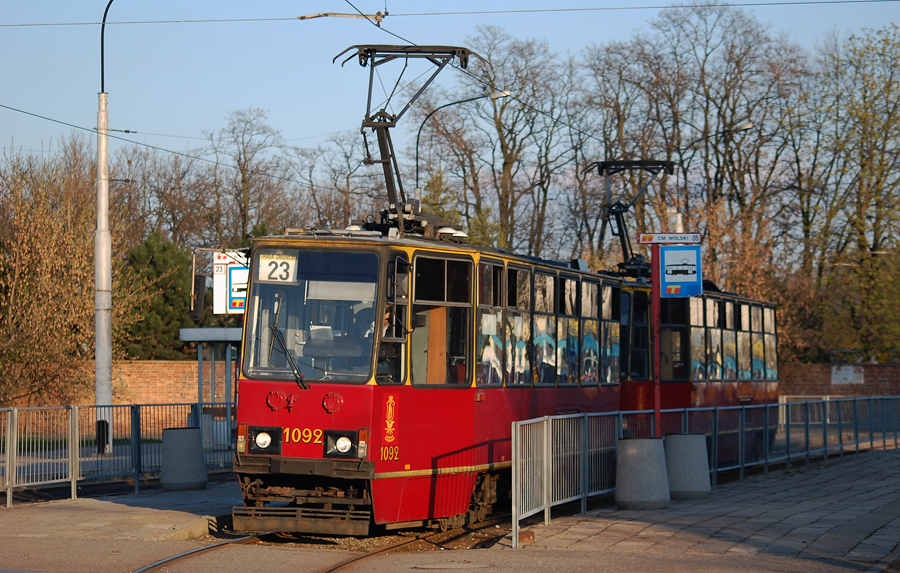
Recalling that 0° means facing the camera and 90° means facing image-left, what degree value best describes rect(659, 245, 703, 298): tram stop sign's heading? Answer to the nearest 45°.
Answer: approximately 0°

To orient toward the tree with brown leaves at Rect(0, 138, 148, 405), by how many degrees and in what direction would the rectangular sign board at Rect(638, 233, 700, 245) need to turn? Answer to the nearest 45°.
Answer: approximately 135° to its right

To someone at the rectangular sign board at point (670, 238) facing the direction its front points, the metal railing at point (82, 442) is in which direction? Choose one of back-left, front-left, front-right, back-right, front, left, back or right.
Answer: right

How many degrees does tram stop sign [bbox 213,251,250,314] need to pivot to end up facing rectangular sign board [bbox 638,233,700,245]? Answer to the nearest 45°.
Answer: approximately 45° to its left

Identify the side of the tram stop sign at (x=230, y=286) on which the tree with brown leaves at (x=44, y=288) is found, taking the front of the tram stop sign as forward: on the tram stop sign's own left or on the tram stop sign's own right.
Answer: on the tram stop sign's own right
